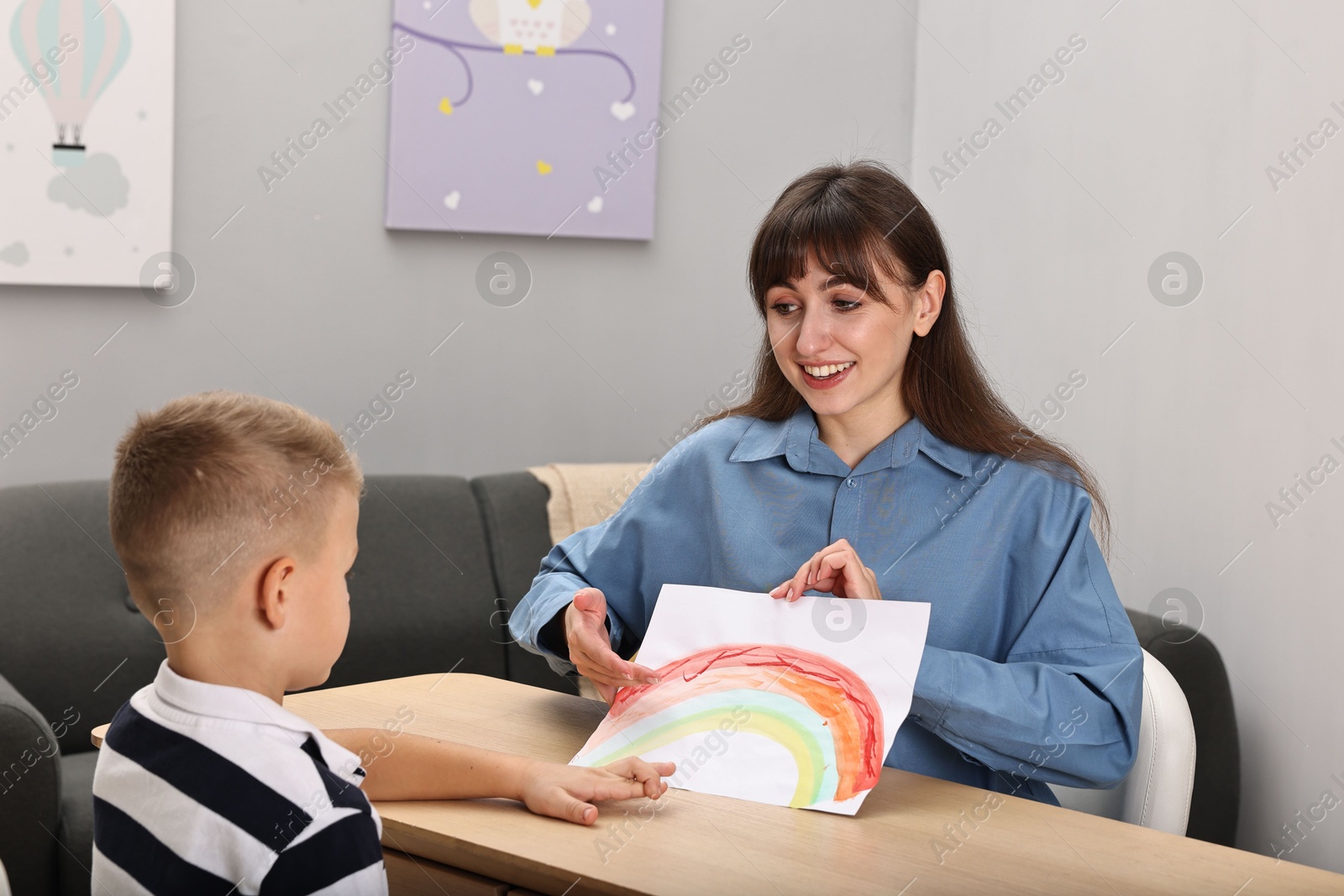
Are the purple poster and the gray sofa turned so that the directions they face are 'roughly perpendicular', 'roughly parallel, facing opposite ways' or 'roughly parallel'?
roughly parallel

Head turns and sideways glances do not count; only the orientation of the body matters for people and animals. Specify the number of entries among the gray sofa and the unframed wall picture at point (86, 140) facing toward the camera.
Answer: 2

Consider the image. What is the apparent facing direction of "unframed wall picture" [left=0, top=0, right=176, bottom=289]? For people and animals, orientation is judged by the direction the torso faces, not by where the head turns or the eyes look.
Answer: toward the camera

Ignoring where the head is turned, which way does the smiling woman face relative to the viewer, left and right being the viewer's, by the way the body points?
facing the viewer and to the left of the viewer

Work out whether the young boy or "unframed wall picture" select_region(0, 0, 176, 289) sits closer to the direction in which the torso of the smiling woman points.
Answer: the young boy

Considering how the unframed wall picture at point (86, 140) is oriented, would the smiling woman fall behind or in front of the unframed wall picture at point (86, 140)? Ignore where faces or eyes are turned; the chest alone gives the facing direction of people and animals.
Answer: in front

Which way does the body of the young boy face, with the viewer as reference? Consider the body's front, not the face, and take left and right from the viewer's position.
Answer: facing away from the viewer and to the right of the viewer

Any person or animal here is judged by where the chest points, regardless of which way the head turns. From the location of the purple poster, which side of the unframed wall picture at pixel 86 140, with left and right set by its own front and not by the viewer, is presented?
left

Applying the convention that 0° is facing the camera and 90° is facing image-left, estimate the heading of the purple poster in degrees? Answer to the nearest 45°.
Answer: approximately 0°

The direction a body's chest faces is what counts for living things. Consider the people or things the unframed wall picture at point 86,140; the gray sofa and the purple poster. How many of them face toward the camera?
3

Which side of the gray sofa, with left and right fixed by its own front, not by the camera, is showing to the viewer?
front

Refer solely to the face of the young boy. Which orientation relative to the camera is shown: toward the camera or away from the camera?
away from the camera

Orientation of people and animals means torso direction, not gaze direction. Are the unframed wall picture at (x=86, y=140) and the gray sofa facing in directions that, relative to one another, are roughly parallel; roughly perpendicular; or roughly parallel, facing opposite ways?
roughly parallel
